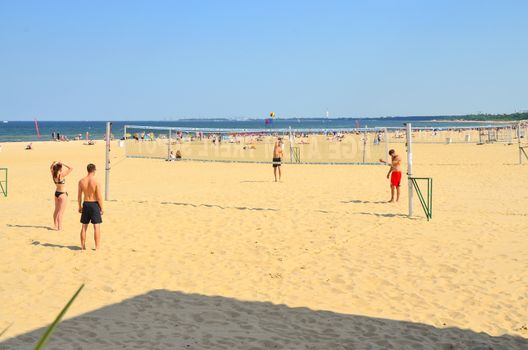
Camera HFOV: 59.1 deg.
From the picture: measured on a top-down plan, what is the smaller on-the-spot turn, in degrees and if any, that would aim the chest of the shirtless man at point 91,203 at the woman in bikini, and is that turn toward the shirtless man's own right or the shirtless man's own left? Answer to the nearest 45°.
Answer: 0° — they already face them

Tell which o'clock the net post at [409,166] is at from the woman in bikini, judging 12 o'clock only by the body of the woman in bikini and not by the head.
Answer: The net post is roughly at 2 o'clock from the woman in bikini.

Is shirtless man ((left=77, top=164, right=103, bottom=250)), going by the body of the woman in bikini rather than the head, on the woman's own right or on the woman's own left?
on the woman's own right

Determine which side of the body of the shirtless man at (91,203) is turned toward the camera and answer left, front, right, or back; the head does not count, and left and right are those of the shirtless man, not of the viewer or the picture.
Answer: back

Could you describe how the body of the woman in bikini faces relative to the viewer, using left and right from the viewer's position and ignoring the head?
facing away from the viewer and to the right of the viewer
